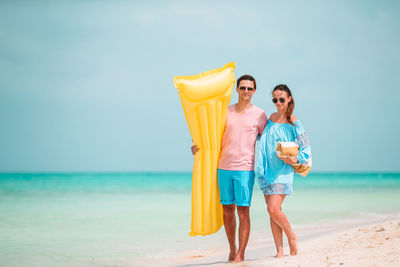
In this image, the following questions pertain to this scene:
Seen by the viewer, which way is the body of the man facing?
toward the camera

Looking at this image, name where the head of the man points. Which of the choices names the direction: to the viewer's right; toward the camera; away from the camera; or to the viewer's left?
toward the camera
